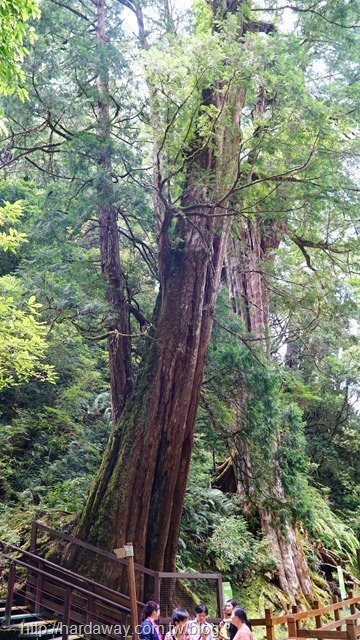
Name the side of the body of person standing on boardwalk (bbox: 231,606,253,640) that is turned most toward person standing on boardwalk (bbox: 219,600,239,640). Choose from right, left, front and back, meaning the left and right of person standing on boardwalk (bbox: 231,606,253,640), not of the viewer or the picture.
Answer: right

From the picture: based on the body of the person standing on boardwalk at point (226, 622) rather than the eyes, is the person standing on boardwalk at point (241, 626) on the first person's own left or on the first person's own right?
on the first person's own left

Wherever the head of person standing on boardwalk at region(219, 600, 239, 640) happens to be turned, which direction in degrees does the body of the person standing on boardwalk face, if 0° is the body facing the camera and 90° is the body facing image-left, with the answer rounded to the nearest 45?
approximately 45°
